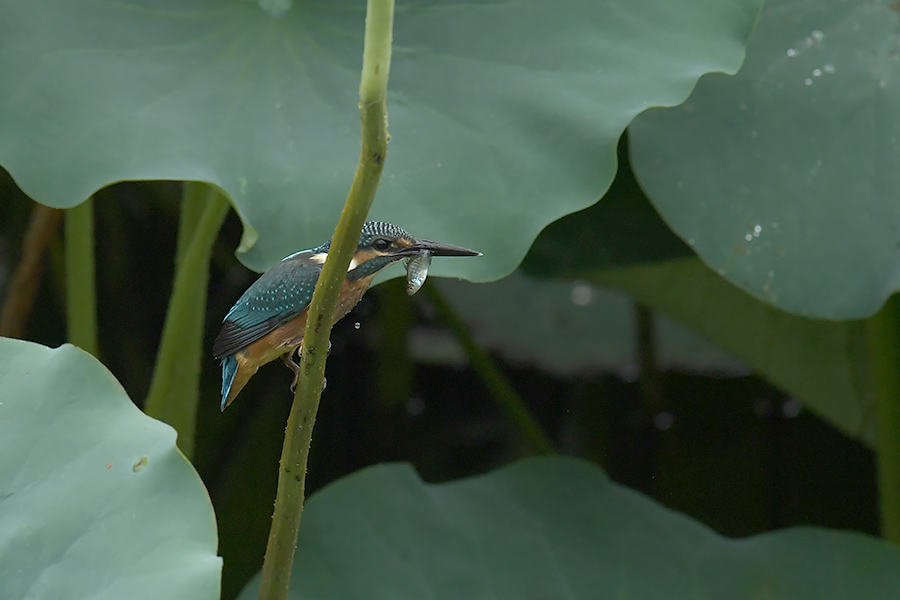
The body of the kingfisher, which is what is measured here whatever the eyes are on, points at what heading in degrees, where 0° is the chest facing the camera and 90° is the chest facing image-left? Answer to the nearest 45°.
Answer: approximately 270°

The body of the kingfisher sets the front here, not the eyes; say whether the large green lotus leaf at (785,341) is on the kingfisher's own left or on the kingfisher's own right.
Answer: on the kingfisher's own left

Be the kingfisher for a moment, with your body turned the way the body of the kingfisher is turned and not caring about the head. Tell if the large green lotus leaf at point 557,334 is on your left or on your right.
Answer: on your left

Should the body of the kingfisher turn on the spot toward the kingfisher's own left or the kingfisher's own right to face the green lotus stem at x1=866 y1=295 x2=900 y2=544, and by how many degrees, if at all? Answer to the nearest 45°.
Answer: approximately 45° to the kingfisher's own left
